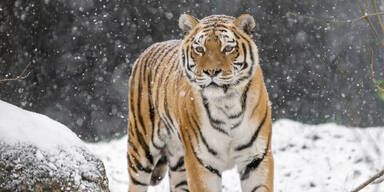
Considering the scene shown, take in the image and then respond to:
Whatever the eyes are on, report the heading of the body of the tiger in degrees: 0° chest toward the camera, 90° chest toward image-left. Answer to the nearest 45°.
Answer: approximately 315°

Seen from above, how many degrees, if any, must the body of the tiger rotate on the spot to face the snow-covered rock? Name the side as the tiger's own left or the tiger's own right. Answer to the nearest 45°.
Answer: approximately 90° to the tiger's own right
